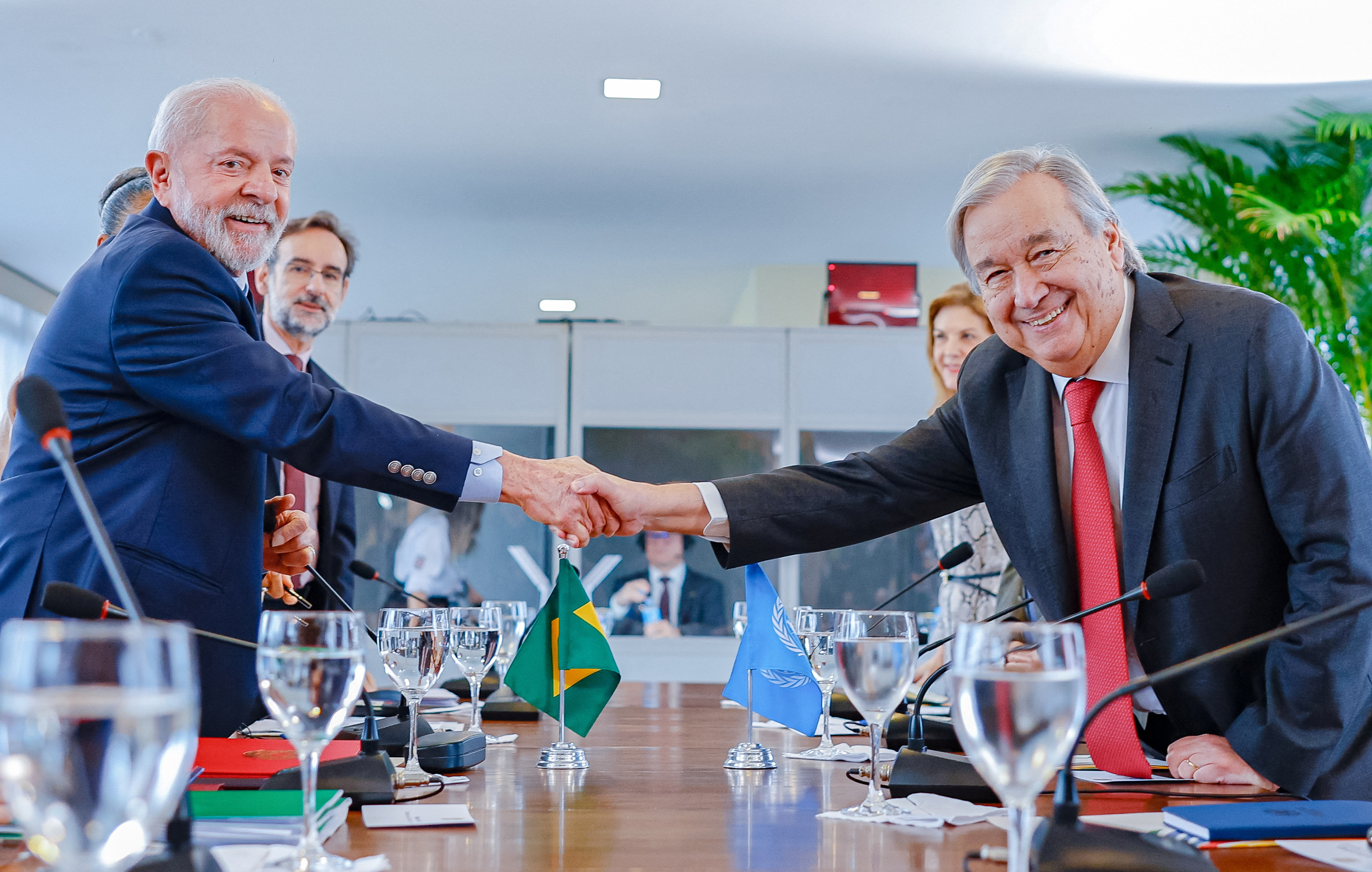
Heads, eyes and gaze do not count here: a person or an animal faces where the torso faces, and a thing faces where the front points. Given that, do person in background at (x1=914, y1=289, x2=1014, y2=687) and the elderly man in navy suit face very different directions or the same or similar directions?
very different directions

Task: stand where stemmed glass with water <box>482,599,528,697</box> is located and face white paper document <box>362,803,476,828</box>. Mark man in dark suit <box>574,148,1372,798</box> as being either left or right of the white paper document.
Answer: left

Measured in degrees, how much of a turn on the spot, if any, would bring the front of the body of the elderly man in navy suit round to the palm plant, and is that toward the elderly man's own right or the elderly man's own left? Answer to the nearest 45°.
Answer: approximately 45° to the elderly man's own left

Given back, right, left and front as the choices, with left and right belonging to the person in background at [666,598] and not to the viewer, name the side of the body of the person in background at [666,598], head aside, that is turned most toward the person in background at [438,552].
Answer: right

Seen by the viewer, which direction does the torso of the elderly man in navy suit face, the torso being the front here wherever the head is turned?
to the viewer's right

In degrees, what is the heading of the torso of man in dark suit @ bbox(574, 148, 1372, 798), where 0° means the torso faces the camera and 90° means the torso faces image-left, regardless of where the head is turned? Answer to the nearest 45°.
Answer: approximately 45°

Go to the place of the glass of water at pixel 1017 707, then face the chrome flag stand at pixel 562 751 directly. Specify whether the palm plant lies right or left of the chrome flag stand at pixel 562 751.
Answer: right

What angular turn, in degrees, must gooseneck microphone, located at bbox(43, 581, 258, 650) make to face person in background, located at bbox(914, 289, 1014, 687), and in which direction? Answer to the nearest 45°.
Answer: approximately 135° to its right
